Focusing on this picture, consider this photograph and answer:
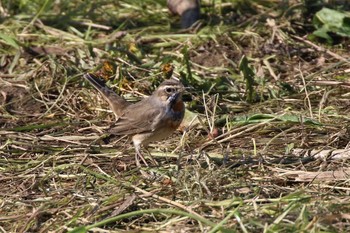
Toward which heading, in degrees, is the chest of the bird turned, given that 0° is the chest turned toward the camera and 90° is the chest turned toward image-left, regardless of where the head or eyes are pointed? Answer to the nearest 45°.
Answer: approximately 270°
